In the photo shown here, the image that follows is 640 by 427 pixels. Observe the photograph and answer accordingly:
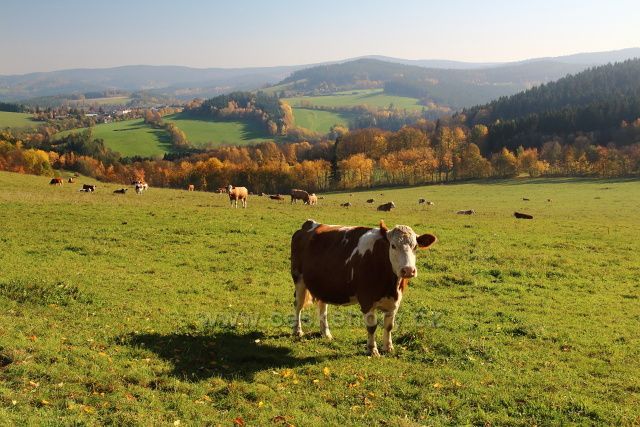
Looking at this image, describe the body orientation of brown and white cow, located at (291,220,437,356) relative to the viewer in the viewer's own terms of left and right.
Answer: facing the viewer and to the right of the viewer
